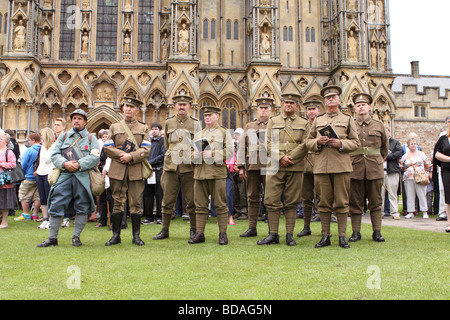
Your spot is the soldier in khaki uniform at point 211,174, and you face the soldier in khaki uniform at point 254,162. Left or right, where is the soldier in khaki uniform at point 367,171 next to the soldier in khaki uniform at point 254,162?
right

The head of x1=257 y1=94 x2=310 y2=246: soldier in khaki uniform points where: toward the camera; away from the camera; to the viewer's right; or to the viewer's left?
toward the camera

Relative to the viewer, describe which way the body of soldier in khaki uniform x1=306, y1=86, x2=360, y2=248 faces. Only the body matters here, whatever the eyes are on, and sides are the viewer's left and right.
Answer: facing the viewer

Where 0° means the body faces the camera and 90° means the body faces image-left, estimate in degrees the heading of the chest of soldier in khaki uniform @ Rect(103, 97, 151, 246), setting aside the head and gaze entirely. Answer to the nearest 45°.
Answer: approximately 0°

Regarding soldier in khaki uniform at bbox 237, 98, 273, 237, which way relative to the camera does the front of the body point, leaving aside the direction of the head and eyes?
toward the camera

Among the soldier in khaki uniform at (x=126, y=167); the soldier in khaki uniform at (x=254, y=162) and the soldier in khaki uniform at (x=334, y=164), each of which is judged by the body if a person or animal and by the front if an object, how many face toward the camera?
3

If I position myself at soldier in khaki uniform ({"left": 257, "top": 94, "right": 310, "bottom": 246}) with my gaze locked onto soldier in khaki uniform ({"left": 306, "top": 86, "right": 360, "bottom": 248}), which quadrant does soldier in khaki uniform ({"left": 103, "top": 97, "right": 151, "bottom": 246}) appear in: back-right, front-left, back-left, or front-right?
back-right

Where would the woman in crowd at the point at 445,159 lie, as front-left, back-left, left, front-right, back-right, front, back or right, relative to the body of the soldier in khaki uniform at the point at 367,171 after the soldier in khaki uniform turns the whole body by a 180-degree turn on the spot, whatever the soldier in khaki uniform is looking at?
front-right

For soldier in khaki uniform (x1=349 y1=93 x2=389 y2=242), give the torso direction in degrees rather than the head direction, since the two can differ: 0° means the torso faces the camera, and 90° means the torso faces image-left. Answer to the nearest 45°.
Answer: approximately 0°

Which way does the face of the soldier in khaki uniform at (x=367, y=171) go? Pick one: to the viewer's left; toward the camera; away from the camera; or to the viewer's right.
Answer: toward the camera

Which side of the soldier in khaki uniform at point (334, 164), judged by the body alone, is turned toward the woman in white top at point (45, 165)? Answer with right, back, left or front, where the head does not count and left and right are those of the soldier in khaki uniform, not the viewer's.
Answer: right

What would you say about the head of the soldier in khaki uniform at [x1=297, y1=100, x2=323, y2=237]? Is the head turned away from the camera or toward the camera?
toward the camera

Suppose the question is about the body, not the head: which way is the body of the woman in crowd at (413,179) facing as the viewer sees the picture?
toward the camera

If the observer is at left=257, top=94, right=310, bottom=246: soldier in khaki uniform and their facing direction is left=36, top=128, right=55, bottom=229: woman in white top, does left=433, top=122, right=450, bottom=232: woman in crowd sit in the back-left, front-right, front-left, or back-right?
back-right
